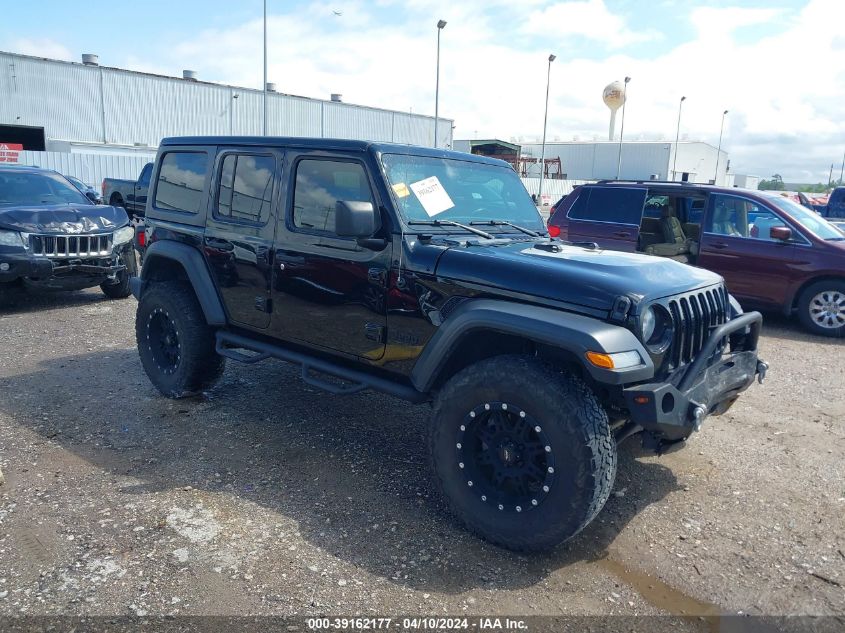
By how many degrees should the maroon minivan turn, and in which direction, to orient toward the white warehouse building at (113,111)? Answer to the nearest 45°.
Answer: approximately 180°

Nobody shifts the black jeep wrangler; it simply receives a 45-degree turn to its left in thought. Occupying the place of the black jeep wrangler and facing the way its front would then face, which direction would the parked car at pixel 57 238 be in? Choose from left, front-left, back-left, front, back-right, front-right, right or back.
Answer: back-left

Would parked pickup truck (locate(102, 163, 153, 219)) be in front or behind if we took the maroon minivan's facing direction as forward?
behind

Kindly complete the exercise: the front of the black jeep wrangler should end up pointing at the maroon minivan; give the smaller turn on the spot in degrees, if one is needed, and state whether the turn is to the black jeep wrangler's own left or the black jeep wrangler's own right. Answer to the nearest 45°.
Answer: approximately 90° to the black jeep wrangler's own left

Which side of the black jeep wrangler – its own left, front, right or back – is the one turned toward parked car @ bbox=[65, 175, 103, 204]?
back

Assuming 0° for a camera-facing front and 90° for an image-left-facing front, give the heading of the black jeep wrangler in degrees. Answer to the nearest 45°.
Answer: approximately 315°

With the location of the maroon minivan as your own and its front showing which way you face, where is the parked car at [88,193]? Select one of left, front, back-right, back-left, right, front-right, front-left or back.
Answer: back-right

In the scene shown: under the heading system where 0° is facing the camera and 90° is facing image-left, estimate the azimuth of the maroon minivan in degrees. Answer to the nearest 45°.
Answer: approximately 315°
